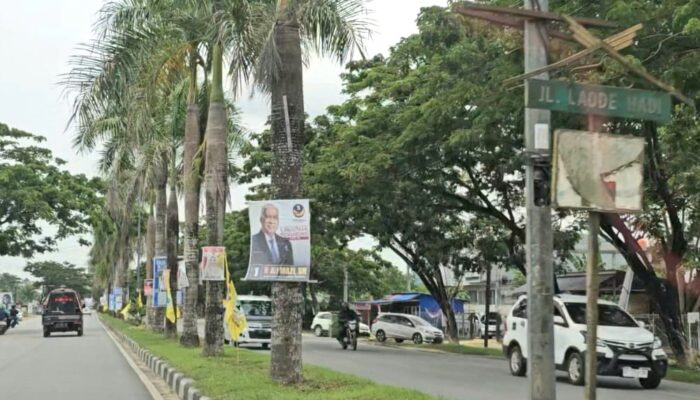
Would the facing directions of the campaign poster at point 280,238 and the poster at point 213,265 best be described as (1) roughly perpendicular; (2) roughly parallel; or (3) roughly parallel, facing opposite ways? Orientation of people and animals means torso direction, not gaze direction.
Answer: roughly parallel

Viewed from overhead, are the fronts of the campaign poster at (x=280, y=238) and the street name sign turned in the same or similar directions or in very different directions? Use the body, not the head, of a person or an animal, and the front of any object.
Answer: same or similar directions

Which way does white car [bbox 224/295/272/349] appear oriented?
toward the camera

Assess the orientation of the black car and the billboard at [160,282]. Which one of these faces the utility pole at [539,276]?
the billboard

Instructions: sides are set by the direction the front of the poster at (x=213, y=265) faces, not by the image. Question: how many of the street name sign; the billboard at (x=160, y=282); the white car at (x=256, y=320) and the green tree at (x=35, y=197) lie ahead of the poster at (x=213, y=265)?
1

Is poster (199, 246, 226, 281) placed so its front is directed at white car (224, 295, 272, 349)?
no

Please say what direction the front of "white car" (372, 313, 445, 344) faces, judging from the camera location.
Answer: facing the viewer and to the right of the viewer

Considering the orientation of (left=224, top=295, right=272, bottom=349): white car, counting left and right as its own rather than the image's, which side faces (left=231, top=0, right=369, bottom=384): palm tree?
front

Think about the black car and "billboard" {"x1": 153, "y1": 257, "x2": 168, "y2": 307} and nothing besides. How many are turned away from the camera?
1

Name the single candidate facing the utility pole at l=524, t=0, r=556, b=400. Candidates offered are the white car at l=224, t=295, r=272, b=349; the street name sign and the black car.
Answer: the white car

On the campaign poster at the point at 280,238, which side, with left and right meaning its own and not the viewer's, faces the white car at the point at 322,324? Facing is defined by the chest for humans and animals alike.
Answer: back

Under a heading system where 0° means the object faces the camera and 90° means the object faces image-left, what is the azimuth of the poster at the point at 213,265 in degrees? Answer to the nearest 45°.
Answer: approximately 0°

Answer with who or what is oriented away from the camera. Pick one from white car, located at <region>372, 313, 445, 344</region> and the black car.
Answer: the black car

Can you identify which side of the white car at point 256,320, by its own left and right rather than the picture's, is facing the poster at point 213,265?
front

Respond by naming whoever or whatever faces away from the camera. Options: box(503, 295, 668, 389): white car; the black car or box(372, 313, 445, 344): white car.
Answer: the black car

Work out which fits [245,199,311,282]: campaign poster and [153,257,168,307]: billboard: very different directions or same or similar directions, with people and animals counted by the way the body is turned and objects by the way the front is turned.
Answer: same or similar directions

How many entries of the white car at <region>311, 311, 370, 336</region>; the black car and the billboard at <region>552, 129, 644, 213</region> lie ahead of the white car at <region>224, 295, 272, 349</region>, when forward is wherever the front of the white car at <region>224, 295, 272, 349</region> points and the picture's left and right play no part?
1

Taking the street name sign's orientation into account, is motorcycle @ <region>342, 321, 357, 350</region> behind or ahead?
behind

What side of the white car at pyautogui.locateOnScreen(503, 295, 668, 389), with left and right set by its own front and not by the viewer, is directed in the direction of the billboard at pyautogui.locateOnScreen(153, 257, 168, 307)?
back

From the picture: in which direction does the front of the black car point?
away from the camera

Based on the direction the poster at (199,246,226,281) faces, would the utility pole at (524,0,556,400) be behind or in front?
in front
